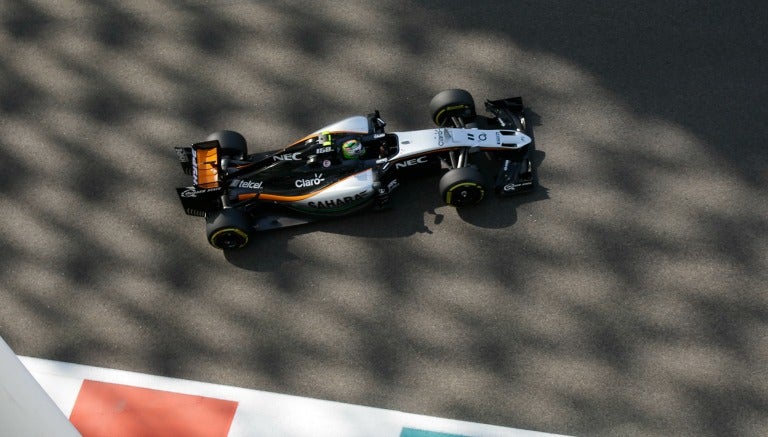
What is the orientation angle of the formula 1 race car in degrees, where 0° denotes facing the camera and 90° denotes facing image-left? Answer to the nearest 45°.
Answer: approximately 270°
